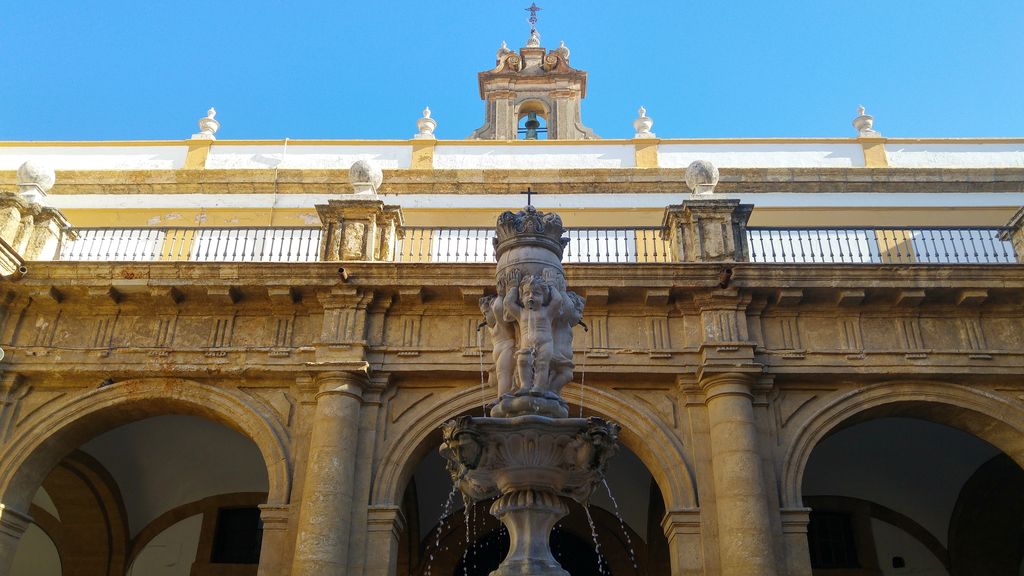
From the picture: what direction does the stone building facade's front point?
toward the camera

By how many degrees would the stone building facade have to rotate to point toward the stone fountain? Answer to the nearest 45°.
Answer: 0° — it already faces it
